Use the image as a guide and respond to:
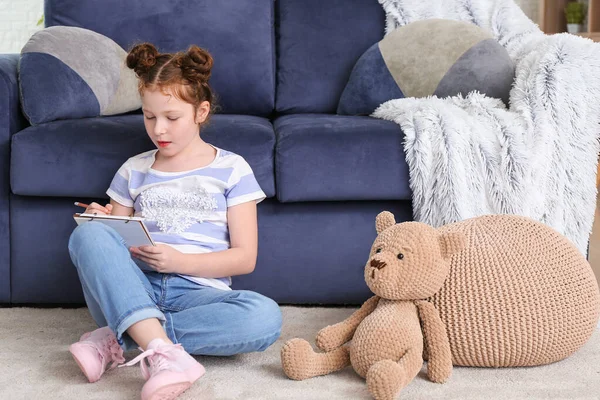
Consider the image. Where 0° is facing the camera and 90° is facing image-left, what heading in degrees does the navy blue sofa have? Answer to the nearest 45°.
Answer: approximately 0°

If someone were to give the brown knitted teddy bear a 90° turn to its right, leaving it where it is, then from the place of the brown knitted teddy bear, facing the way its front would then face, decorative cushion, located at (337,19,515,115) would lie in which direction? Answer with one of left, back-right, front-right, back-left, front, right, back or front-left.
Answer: front-right

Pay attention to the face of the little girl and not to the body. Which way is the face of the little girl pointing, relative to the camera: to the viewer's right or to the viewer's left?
to the viewer's left
